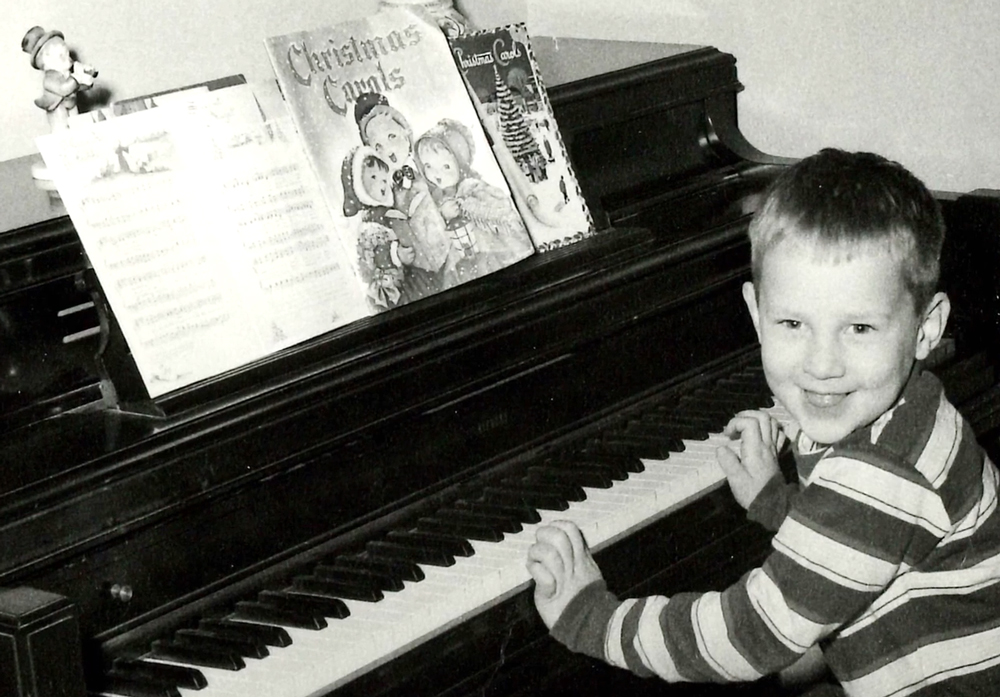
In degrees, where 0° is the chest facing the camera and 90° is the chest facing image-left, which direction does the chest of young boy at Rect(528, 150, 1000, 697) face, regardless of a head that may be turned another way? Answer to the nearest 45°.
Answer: approximately 90°

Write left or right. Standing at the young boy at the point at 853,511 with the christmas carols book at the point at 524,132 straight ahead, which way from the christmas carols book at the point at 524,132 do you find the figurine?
left

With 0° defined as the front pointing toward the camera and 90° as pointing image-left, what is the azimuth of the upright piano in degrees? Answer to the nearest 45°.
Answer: approximately 315°
